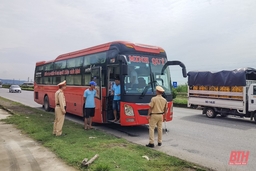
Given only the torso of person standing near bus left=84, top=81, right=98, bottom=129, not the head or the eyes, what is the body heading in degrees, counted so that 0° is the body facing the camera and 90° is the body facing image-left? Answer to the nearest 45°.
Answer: approximately 315°

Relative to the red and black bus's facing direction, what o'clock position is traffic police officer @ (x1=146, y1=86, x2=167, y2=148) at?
The traffic police officer is roughly at 1 o'clock from the red and black bus.

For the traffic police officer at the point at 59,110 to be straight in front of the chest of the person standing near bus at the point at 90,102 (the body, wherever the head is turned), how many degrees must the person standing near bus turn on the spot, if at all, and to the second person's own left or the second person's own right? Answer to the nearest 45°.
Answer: approximately 90° to the second person's own right

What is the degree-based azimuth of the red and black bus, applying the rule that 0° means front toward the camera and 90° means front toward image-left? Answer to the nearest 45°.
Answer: approximately 315°

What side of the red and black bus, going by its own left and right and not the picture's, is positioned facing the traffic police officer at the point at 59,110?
right
